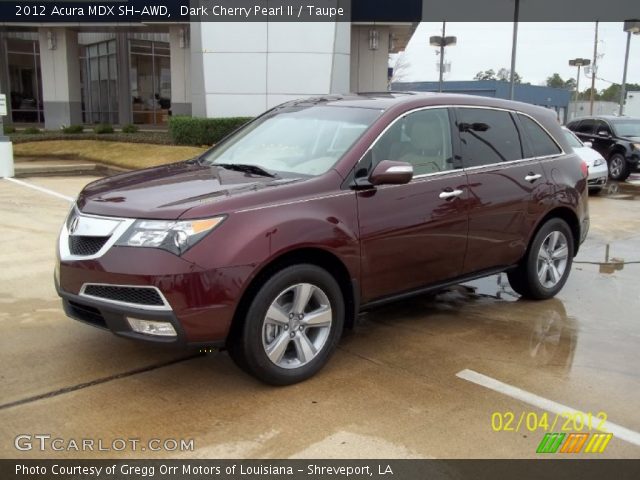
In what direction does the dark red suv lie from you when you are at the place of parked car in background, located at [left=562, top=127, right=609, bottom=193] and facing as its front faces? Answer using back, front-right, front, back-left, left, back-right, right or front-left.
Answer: front-right

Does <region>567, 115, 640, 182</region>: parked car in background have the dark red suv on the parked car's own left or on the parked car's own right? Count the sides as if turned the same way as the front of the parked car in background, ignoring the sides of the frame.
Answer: on the parked car's own right

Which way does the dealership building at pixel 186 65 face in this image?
toward the camera

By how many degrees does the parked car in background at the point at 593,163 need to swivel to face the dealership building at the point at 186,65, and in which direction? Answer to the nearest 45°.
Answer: approximately 135° to its right

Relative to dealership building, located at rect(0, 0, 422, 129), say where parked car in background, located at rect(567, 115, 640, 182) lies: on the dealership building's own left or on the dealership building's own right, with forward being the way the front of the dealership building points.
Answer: on the dealership building's own left

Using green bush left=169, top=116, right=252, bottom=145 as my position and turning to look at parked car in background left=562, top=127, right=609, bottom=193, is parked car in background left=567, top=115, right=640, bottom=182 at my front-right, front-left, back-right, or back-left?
front-left

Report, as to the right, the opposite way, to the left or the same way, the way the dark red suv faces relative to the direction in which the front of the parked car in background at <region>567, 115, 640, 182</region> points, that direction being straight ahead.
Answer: to the right

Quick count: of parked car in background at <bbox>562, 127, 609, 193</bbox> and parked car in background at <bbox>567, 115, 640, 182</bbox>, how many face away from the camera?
0

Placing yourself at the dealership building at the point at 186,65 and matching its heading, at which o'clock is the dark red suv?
The dark red suv is roughly at 12 o'clock from the dealership building.

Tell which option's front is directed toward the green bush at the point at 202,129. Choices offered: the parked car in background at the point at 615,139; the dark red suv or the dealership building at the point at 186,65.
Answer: the dealership building

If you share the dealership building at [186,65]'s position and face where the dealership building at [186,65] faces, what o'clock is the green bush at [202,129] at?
The green bush is roughly at 12 o'clock from the dealership building.
